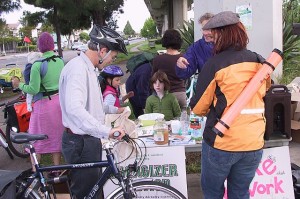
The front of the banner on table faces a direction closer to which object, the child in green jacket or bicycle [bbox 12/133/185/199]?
the bicycle

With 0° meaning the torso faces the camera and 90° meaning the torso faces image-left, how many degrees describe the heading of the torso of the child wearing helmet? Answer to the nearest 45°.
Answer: approximately 270°

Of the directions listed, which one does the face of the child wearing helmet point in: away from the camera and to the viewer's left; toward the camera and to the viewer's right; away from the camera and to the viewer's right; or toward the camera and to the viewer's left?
toward the camera and to the viewer's right

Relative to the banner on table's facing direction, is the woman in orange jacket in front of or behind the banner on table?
in front

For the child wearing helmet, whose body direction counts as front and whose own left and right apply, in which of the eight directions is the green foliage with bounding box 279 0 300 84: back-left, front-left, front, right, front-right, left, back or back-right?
front-left

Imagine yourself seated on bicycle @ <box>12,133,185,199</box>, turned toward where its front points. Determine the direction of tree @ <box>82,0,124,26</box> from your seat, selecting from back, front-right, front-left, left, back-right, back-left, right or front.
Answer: left

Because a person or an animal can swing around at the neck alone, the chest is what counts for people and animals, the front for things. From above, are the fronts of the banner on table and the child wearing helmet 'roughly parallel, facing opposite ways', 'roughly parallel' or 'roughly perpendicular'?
roughly perpendicular

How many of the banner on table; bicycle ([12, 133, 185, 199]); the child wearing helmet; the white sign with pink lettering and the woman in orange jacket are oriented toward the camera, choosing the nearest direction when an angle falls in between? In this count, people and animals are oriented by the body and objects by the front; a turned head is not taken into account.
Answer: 2

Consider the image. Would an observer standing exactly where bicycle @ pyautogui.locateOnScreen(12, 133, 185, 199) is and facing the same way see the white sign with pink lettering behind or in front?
in front

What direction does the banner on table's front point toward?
toward the camera

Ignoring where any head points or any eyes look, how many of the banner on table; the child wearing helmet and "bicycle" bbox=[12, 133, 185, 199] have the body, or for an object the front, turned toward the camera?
1

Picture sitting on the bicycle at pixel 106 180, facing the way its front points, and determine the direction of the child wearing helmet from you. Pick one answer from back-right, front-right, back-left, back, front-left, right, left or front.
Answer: left

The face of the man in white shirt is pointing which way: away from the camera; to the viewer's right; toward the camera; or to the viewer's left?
to the viewer's right
